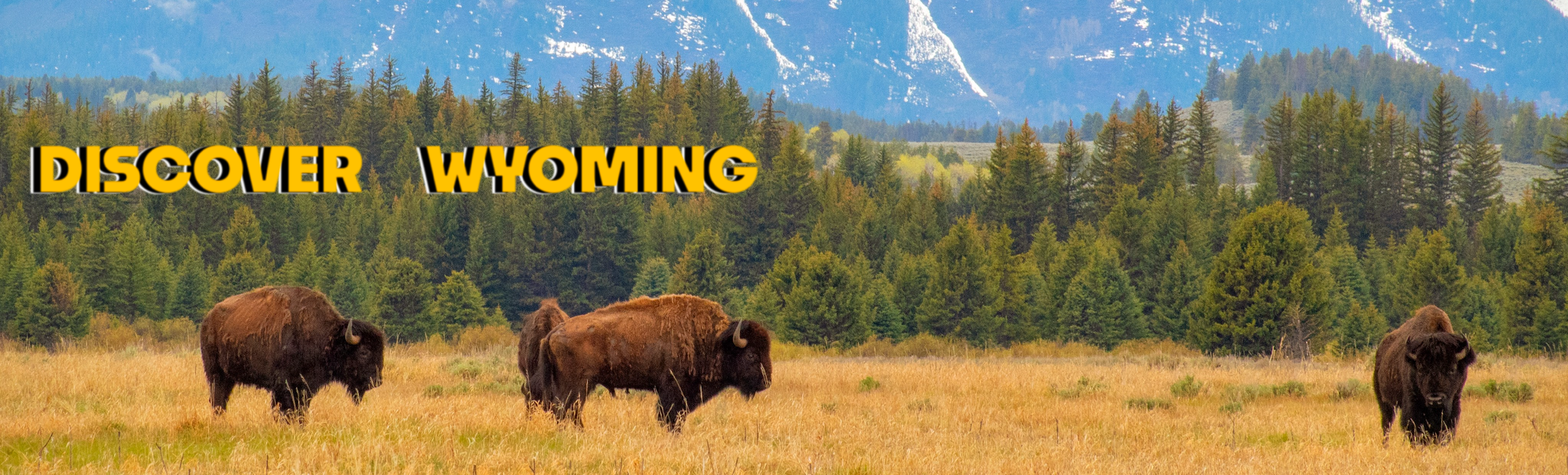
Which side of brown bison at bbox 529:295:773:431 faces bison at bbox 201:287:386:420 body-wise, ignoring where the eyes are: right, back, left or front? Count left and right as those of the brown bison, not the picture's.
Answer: back

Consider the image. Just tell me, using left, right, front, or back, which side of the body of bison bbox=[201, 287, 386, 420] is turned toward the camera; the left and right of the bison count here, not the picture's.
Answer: right

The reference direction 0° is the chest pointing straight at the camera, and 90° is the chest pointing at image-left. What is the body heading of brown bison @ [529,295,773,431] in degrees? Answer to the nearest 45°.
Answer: approximately 270°

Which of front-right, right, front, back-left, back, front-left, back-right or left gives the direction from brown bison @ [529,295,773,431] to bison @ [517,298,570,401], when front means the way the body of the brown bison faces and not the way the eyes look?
back-left

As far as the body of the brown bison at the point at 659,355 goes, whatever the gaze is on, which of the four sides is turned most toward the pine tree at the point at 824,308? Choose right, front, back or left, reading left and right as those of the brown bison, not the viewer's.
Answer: left

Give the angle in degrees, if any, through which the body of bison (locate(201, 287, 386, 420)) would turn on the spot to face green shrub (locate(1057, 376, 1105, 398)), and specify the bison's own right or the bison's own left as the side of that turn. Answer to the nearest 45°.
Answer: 0° — it already faces it

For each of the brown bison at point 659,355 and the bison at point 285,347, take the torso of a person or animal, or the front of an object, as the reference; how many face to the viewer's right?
2

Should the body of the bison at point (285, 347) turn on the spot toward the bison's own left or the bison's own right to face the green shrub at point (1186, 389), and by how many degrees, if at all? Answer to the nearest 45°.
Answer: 0° — it already faces it

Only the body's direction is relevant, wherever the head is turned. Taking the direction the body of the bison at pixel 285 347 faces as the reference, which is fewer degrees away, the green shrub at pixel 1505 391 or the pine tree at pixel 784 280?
the green shrub
